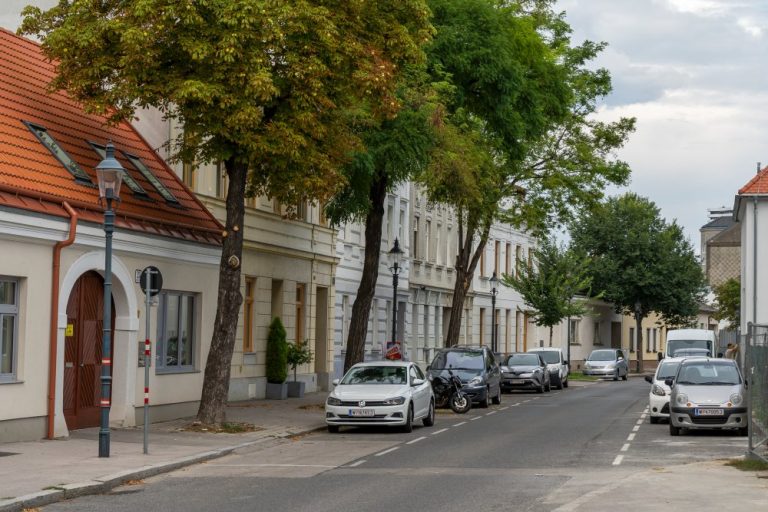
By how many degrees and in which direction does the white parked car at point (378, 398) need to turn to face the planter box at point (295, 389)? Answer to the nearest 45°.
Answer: approximately 135° to its right

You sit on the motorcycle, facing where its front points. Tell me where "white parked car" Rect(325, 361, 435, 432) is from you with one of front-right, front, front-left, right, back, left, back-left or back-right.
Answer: front-right

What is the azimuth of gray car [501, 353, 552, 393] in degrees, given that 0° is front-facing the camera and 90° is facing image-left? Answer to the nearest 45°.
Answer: approximately 45°

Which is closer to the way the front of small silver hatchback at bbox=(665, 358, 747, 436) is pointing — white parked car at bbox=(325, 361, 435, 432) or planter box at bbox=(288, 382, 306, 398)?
the white parked car

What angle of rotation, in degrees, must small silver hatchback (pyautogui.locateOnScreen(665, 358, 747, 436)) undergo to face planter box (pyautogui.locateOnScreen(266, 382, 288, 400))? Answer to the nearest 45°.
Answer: approximately 135° to its right

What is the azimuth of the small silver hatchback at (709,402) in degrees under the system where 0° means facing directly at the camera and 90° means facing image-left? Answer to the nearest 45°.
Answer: approximately 0°

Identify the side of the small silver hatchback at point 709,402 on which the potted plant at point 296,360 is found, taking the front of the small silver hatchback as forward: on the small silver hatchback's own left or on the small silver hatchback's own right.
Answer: on the small silver hatchback's own right

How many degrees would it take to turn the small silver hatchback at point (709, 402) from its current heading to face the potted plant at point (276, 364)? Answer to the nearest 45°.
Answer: approximately 135° to its right

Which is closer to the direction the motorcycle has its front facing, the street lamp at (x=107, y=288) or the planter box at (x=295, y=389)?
the street lamp

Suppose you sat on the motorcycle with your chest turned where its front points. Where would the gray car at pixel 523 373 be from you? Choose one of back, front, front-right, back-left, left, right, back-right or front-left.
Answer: back-left
